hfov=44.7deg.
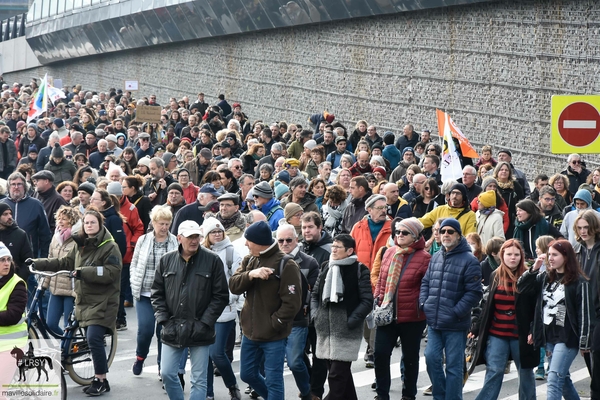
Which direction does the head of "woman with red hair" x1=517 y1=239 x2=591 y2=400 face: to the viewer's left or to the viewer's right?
to the viewer's left

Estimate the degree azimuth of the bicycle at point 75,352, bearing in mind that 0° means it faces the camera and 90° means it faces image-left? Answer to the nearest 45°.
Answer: approximately 45°

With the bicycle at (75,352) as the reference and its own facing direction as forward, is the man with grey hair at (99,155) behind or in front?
behind

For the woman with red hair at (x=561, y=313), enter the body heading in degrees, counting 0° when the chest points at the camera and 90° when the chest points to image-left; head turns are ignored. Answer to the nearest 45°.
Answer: approximately 45°

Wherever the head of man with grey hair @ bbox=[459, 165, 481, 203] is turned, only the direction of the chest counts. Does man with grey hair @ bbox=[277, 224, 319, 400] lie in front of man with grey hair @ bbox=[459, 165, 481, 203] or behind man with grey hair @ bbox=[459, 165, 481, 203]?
in front

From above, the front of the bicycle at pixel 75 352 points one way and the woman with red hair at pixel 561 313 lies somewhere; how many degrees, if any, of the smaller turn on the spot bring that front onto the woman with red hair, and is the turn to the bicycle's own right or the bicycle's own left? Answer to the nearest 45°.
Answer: approximately 90° to the bicycle's own left

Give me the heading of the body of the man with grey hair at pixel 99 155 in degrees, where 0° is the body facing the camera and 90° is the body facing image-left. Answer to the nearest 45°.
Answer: approximately 315°

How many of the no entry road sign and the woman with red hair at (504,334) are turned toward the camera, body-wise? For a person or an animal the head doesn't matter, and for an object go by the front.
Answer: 2

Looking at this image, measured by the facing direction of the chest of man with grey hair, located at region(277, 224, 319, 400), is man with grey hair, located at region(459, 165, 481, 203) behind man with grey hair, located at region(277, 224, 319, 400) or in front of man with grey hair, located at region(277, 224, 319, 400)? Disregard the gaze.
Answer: behind

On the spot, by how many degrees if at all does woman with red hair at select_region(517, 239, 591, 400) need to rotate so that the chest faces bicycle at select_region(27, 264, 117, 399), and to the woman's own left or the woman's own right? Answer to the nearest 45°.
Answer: approximately 45° to the woman's own right

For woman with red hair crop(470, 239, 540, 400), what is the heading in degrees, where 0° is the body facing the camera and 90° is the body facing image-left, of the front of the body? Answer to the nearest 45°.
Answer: approximately 0°
